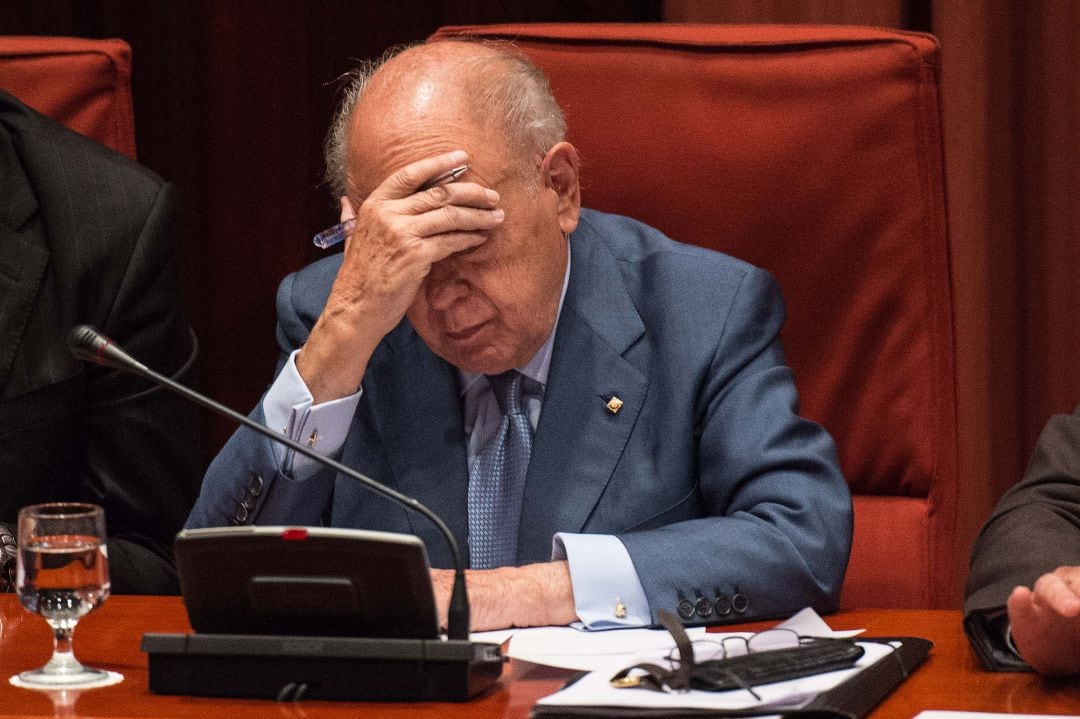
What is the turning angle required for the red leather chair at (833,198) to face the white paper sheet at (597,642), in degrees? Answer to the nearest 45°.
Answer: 0° — it already faces it

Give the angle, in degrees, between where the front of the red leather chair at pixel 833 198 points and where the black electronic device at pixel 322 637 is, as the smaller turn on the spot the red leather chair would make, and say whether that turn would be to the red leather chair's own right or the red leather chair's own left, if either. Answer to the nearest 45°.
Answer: approximately 45° to the red leather chair's own right

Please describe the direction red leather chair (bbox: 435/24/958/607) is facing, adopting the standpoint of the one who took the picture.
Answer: facing the viewer

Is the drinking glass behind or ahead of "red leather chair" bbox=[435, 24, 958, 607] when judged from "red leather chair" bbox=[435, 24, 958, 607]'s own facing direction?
ahead

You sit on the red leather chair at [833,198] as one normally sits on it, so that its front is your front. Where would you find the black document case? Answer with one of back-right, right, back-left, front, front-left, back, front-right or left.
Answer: front

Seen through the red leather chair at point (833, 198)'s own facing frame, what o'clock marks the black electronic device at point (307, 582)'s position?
The black electronic device is roughly at 1 o'clock from the red leather chair.
